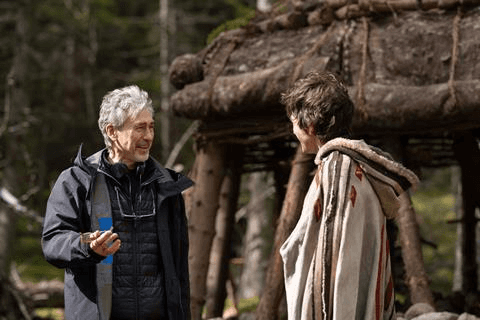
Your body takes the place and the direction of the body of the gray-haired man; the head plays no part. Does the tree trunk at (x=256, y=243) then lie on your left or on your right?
on your left

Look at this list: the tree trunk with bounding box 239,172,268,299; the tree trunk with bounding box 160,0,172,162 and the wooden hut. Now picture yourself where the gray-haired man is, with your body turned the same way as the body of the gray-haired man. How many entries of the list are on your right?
0

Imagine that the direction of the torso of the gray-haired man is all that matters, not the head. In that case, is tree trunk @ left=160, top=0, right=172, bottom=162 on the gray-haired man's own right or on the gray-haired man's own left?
on the gray-haired man's own left

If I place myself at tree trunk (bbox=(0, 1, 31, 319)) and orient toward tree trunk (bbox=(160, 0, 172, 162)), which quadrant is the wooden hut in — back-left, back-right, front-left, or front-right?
front-right

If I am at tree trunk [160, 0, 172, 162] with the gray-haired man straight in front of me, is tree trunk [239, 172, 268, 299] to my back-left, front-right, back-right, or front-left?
front-left

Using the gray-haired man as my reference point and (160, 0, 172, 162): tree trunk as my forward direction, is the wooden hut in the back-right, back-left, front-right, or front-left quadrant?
front-right

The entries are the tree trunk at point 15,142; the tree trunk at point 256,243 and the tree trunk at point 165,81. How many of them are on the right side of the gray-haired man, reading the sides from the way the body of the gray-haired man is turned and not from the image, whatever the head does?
0

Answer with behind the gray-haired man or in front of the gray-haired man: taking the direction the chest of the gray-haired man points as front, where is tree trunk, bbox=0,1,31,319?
behind

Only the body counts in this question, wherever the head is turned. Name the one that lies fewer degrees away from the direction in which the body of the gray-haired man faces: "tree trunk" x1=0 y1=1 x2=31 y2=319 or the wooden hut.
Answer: the wooden hut

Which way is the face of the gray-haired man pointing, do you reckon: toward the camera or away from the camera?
toward the camera

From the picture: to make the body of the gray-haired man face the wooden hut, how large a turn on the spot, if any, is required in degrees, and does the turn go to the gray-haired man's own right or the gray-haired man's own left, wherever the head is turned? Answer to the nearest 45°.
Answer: approximately 90° to the gray-haired man's own left
